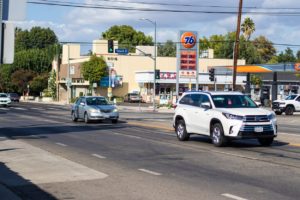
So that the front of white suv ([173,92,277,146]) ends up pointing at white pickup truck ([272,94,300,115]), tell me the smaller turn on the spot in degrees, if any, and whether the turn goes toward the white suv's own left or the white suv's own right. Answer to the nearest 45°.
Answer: approximately 135° to the white suv's own left

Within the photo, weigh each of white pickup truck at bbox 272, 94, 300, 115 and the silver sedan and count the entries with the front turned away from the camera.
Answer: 0

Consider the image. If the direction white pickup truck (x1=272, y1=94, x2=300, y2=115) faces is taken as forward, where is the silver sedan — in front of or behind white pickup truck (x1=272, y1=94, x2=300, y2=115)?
in front

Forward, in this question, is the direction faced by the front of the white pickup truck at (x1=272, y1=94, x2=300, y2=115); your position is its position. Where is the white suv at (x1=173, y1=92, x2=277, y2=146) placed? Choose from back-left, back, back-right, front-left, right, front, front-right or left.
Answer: front-left
